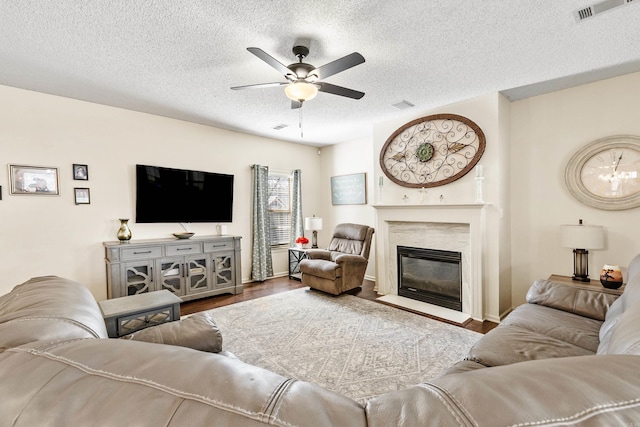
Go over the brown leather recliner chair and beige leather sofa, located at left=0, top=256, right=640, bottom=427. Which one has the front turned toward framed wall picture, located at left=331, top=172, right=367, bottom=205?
the beige leather sofa

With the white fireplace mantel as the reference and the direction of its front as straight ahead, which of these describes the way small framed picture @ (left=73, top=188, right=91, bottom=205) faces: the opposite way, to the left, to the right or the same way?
to the left

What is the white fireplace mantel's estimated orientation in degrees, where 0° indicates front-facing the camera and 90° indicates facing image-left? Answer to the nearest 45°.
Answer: approximately 45°

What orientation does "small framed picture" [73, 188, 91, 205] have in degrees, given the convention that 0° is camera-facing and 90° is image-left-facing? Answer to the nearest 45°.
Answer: approximately 0°

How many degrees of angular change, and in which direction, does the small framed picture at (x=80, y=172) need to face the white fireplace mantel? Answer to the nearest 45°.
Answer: approximately 45° to its left

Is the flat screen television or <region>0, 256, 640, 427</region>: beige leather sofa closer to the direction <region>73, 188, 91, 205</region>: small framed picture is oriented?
the beige leather sofa

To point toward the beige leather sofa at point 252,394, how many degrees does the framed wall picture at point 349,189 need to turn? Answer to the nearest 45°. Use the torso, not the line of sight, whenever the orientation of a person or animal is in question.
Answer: approximately 45° to its left

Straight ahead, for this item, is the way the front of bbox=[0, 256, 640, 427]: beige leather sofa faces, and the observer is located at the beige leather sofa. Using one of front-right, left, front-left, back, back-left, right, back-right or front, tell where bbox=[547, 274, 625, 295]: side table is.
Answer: front-right

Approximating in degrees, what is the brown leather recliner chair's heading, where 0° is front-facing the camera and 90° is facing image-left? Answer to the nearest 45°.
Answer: approximately 45°

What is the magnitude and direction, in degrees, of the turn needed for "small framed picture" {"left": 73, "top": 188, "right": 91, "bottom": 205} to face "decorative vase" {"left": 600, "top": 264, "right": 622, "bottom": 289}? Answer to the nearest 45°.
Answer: approximately 45° to its left

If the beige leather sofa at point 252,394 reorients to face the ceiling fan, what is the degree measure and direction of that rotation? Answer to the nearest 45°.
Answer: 0° — it already faces it

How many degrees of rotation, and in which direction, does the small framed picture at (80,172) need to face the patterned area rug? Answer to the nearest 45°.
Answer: approximately 45° to its left

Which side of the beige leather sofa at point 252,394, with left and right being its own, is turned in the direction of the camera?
back
